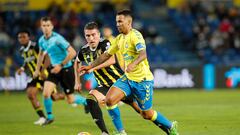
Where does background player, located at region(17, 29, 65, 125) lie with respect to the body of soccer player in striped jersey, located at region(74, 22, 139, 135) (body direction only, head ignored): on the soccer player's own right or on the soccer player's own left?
on the soccer player's own right

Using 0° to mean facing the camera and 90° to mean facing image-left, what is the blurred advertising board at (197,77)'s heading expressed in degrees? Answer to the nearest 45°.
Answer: approximately 0°
